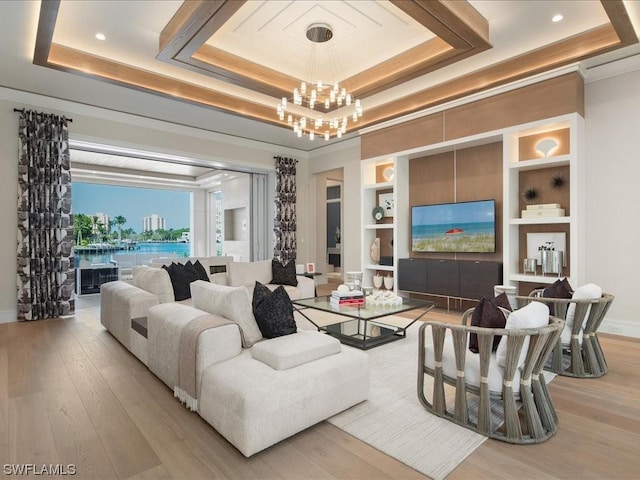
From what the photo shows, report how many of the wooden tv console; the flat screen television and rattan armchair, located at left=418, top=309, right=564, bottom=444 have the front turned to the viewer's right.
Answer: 0

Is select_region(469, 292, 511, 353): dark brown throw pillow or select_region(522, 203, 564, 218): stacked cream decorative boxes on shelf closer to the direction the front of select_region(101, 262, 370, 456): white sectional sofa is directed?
the stacked cream decorative boxes on shelf

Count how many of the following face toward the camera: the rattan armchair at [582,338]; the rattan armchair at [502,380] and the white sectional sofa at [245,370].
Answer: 0

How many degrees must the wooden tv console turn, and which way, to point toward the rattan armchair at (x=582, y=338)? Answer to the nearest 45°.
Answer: approximately 90° to its left

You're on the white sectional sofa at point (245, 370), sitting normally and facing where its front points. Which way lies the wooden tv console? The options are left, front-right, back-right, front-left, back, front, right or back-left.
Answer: front

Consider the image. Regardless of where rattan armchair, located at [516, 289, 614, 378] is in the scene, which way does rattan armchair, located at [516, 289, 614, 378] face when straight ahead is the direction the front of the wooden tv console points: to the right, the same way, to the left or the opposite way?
to the right

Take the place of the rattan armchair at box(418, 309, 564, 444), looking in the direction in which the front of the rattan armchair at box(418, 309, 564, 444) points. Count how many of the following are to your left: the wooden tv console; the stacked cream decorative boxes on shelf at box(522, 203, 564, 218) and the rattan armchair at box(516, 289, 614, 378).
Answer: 0

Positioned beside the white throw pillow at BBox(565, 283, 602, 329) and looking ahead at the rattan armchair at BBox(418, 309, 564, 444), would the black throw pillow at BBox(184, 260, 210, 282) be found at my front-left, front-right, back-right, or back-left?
front-right

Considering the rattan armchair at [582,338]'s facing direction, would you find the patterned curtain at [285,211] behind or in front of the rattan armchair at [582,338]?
in front

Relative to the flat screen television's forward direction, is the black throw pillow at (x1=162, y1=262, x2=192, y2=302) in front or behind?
in front

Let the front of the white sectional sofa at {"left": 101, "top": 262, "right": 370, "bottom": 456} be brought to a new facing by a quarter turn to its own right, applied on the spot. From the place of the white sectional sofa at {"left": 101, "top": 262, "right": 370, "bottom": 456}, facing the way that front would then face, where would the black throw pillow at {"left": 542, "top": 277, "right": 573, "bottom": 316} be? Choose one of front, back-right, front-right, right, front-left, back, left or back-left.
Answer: front-left

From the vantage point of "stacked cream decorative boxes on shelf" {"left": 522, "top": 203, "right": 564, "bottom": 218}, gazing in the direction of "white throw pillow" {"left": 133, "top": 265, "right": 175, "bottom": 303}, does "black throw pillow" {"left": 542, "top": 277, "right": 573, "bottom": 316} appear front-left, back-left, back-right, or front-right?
front-left

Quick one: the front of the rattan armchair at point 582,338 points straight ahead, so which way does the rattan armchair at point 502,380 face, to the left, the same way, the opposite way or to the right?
the same way

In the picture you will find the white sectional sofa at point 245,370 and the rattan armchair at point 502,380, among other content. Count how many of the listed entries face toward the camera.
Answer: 0

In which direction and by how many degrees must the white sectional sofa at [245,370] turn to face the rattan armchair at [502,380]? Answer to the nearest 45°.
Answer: approximately 45° to its right
